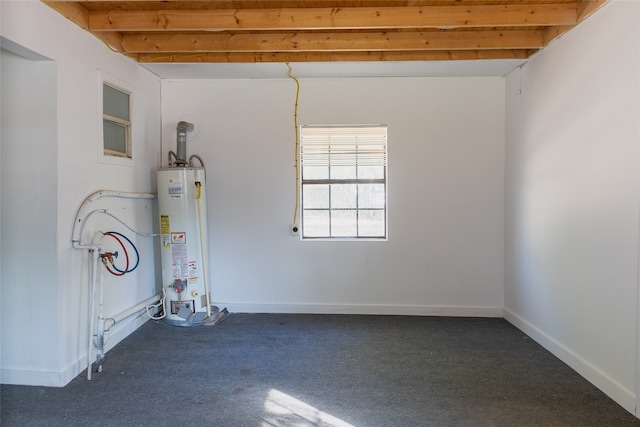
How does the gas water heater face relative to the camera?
toward the camera
